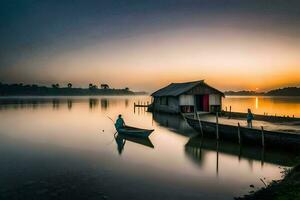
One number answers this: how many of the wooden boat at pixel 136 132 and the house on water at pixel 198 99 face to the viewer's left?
0

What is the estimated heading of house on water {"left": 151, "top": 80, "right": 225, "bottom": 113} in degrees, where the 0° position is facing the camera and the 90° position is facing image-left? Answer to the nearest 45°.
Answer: approximately 315°

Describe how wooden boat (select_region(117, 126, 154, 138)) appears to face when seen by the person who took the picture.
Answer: facing the viewer and to the right of the viewer

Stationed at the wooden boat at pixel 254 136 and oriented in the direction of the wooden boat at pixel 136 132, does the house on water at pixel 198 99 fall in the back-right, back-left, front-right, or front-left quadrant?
front-right

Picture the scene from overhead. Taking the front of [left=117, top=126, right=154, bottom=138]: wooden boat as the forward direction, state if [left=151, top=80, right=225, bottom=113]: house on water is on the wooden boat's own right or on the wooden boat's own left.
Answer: on the wooden boat's own left

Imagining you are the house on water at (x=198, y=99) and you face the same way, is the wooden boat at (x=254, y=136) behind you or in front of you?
in front

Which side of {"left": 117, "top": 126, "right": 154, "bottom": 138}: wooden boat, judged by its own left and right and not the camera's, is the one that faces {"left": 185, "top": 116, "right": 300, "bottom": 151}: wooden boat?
front

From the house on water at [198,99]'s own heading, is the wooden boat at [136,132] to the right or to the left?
on its right

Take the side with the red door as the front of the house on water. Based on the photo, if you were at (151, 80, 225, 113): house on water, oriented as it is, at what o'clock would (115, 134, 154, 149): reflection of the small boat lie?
The reflection of the small boat is roughly at 2 o'clock from the house on water.
